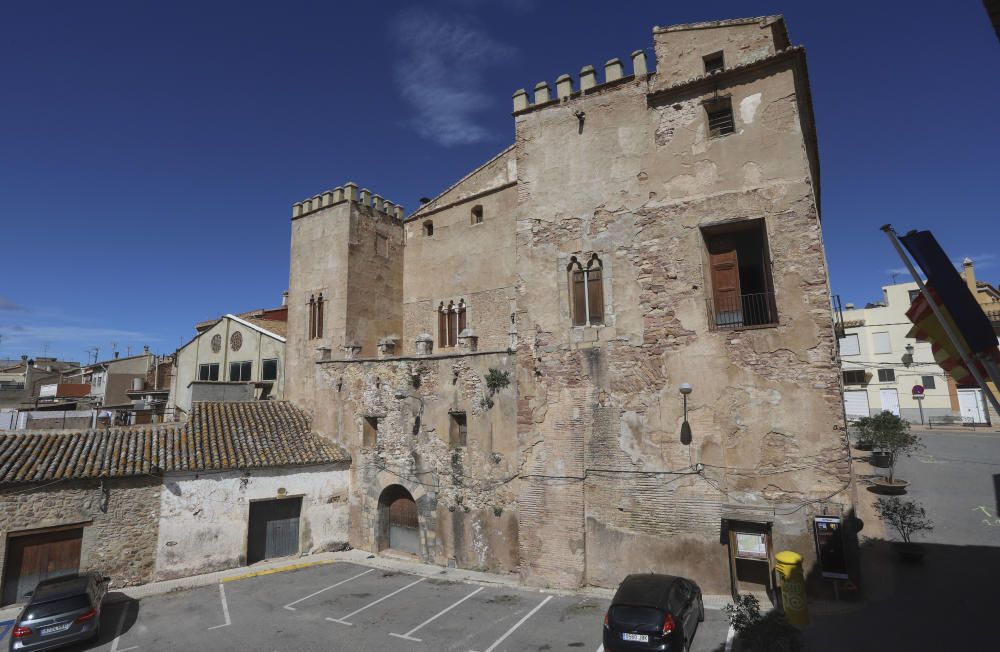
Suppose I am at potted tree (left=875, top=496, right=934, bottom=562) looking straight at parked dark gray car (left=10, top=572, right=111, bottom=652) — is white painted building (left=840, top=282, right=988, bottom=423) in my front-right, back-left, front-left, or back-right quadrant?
back-right

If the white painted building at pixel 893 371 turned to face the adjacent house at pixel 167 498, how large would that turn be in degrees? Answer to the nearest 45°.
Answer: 0° — it already faces it

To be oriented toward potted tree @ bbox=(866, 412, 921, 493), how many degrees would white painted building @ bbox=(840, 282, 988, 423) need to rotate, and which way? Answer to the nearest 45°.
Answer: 0° — it already faces it

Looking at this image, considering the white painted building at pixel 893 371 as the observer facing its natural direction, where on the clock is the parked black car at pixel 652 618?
The parked black car is roughly at 12 o'clock from the white painted building.

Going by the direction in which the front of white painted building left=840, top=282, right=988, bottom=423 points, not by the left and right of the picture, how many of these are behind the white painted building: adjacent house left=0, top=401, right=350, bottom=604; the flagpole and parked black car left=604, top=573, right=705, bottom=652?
0

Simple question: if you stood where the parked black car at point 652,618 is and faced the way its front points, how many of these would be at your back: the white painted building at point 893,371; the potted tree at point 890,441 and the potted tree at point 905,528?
0

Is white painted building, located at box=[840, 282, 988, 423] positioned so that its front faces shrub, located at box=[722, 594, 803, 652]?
yes

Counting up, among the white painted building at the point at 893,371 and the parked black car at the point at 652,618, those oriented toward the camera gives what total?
1

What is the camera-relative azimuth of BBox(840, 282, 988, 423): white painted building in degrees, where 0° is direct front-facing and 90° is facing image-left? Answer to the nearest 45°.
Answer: approximately 0°

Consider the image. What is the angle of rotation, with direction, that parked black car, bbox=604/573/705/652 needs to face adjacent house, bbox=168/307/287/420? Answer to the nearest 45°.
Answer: approximately 90° to its left

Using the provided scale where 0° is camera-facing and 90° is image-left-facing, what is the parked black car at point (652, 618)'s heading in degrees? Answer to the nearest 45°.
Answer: approximately 225°

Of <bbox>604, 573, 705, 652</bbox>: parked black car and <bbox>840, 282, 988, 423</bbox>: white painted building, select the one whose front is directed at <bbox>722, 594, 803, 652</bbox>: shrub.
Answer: the white painted building

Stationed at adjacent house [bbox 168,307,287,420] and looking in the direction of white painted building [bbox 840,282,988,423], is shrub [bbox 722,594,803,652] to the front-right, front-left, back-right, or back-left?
front-right

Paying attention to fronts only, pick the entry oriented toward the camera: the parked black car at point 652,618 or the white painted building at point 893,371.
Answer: the white painted building

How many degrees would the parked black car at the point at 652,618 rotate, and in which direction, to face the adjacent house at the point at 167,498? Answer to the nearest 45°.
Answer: approximately 135° to its left

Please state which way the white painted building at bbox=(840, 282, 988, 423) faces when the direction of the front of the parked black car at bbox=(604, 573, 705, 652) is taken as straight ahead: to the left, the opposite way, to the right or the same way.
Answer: the opposite way

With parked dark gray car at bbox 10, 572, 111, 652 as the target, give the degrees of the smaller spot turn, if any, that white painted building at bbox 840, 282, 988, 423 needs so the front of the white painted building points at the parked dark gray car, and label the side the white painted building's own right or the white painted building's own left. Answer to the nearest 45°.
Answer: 0° — it already faces it
